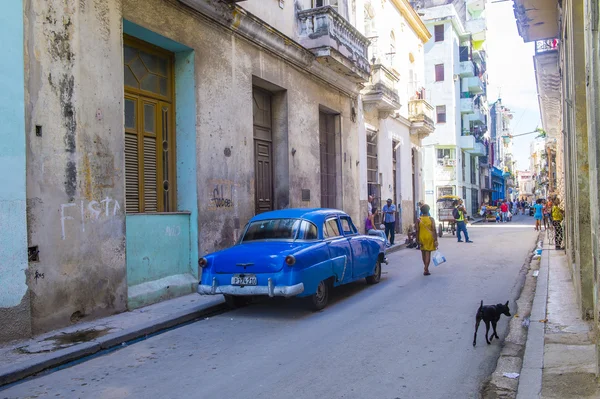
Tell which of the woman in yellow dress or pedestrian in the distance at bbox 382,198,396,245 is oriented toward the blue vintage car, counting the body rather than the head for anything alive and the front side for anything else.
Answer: the pedestrian in the distance

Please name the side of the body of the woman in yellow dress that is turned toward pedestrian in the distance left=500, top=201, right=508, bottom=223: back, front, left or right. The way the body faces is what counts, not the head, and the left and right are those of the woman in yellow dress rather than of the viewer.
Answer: front

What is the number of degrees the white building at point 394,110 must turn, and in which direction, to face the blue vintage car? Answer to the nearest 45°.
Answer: approximately 45° to its right

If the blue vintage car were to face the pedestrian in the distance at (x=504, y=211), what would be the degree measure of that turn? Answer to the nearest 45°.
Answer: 0° — it already faces them

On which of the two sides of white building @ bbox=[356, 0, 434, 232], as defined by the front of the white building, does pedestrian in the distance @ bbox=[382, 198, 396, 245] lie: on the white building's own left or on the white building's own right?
on the white building's own right

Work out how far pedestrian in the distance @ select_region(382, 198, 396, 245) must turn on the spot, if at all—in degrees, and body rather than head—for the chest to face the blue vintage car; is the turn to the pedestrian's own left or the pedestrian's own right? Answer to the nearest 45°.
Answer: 0° — they already face it

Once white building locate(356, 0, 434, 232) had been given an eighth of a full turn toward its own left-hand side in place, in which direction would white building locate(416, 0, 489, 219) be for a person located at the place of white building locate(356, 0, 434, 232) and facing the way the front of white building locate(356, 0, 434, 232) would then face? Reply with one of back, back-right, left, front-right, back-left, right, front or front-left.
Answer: left

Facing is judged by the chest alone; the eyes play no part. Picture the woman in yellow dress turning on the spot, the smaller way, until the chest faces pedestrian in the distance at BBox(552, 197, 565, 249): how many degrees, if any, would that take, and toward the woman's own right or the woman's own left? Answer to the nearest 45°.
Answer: approximately 45° to the woman's own right

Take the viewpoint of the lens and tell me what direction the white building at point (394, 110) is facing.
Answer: facing the viewer and to the right of the viewer

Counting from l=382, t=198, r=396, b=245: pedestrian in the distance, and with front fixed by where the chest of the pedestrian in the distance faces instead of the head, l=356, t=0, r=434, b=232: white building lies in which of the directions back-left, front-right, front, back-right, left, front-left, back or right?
back
